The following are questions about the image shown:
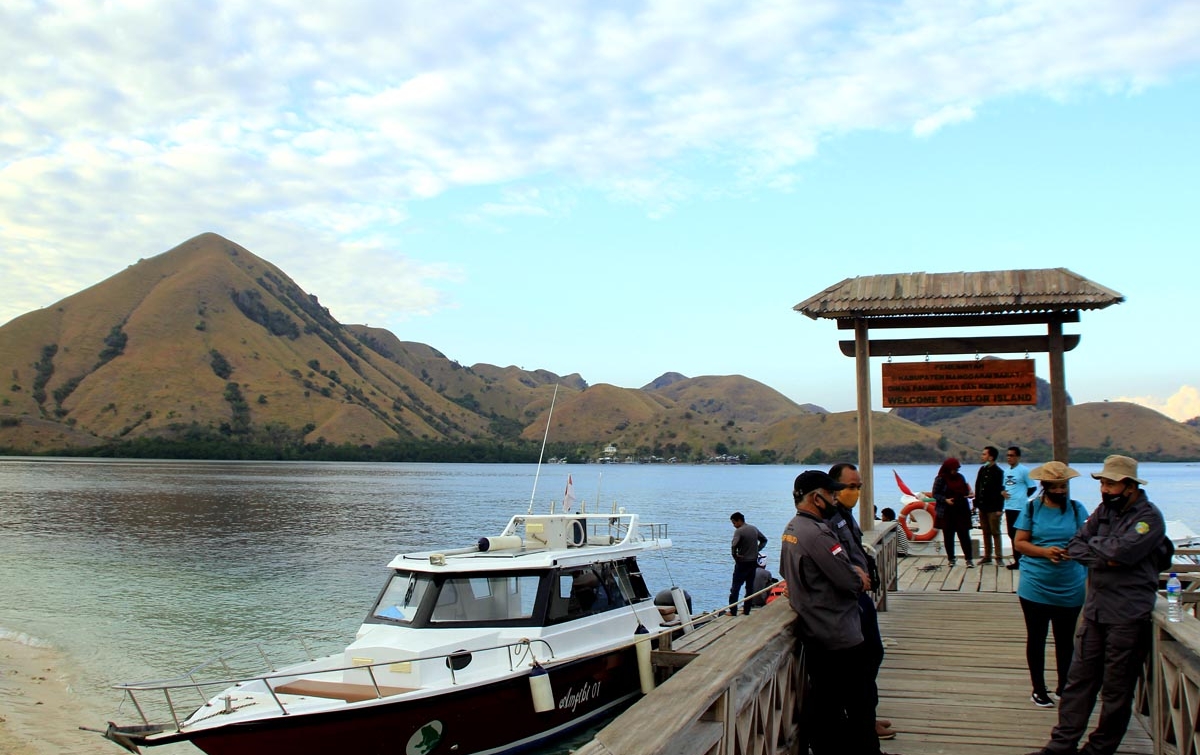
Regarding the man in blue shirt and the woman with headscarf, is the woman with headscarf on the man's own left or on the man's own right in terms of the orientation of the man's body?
on the man's own right

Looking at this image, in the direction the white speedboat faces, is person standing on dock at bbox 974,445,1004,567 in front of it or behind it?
behind

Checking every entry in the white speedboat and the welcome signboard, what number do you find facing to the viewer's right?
0

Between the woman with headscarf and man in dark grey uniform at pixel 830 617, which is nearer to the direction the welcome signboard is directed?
the man in dark grey uniform

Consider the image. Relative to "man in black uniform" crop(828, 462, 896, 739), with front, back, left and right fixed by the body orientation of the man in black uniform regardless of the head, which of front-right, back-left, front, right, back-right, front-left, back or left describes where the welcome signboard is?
back-left

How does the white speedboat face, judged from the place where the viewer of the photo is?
facing the viewer and to the left of the viewer

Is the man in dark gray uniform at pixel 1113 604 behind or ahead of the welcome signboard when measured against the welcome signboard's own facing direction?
ahead

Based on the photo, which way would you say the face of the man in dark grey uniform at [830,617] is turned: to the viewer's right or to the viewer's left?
to the viewer's right

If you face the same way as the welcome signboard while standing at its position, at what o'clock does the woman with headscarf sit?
The woman with headscarf is roughly at 6 o'clock from the welcome signboard.

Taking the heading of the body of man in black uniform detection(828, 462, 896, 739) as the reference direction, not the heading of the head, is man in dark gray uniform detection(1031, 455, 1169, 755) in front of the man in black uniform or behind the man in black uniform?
in front

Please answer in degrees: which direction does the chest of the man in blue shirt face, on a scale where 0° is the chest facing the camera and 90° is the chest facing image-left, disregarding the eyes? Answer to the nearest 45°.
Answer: approximately 45°

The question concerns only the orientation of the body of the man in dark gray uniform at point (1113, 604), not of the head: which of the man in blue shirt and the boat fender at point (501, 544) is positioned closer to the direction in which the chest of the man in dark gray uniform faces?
the boat fender

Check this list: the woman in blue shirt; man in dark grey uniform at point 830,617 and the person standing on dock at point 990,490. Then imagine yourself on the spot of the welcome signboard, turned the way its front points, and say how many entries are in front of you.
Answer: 2

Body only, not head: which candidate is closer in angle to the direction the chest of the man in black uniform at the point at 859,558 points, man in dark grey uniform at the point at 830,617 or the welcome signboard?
the man in dark grey uniform

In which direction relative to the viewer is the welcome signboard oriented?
toward the camera
